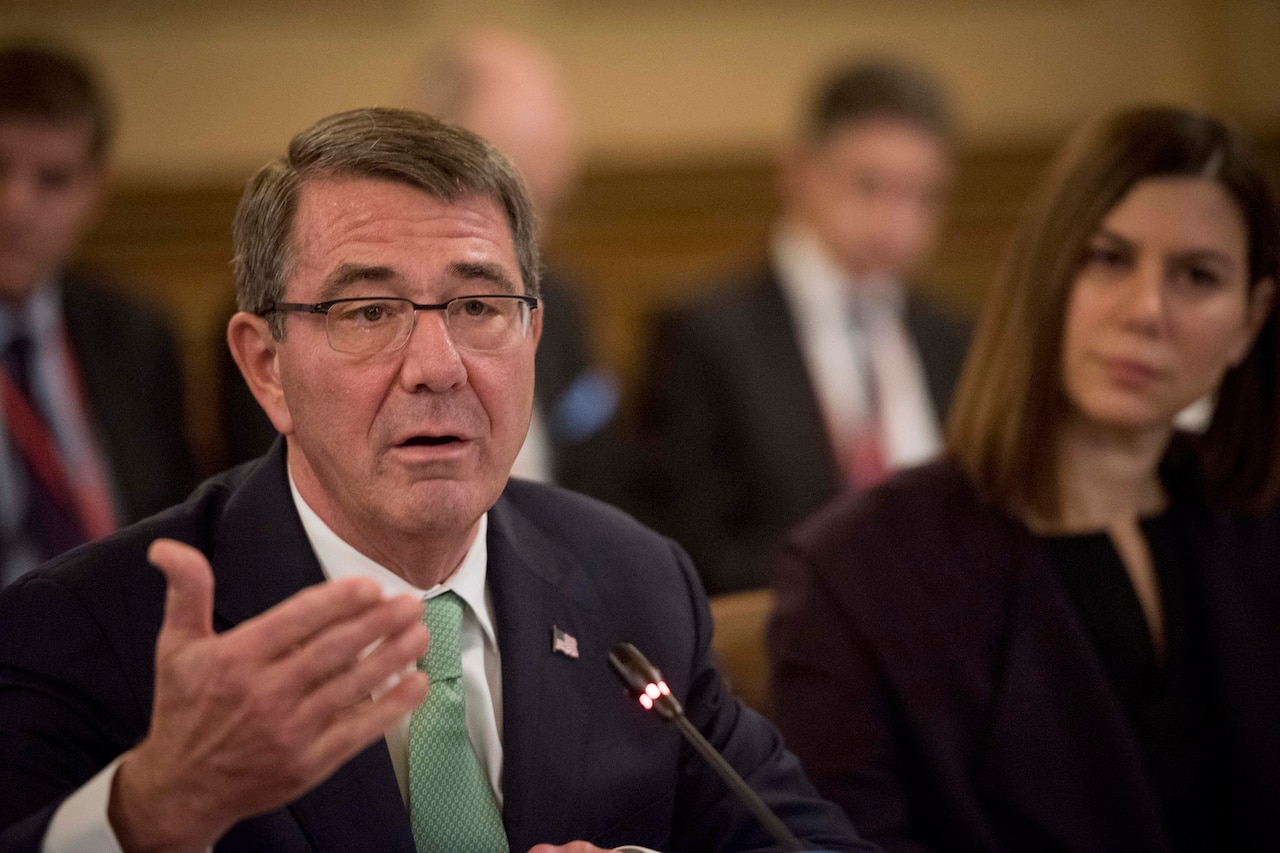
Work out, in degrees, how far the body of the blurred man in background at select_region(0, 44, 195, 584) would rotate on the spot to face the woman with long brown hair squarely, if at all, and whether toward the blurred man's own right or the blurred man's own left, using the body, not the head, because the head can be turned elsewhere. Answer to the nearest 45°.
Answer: approximately 45° to the blurred man's own left

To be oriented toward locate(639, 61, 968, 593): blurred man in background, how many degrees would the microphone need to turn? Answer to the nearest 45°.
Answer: approximately 45° to its right

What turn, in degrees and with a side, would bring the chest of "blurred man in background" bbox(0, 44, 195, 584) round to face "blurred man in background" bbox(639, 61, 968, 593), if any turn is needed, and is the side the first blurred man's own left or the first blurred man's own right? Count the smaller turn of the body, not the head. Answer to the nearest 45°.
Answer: approximately 90° to the first blurred man's own left

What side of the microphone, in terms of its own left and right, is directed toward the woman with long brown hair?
right

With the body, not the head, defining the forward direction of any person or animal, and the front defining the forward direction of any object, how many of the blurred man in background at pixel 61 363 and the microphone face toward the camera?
1

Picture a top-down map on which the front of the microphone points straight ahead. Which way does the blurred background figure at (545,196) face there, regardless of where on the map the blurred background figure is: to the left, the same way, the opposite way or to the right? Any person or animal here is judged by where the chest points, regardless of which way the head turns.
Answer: the opposite way

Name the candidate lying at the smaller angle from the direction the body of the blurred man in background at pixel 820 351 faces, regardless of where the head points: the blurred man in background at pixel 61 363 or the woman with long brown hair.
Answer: the woman with long brown hair

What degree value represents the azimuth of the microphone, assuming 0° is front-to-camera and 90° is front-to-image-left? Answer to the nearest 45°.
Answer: approximately 135°

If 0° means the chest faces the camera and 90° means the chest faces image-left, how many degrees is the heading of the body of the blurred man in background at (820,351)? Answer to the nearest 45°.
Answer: approximately 315°
